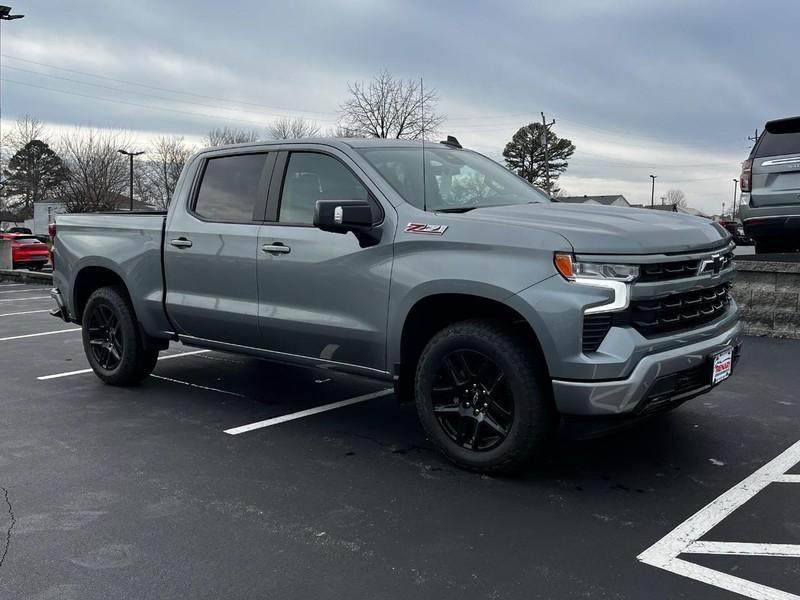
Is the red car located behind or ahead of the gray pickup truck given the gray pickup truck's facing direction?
behind

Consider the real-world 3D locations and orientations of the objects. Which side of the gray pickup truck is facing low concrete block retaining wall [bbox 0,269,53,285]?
back

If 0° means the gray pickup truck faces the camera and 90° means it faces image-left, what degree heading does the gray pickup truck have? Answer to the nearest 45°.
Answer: approximately 315°
